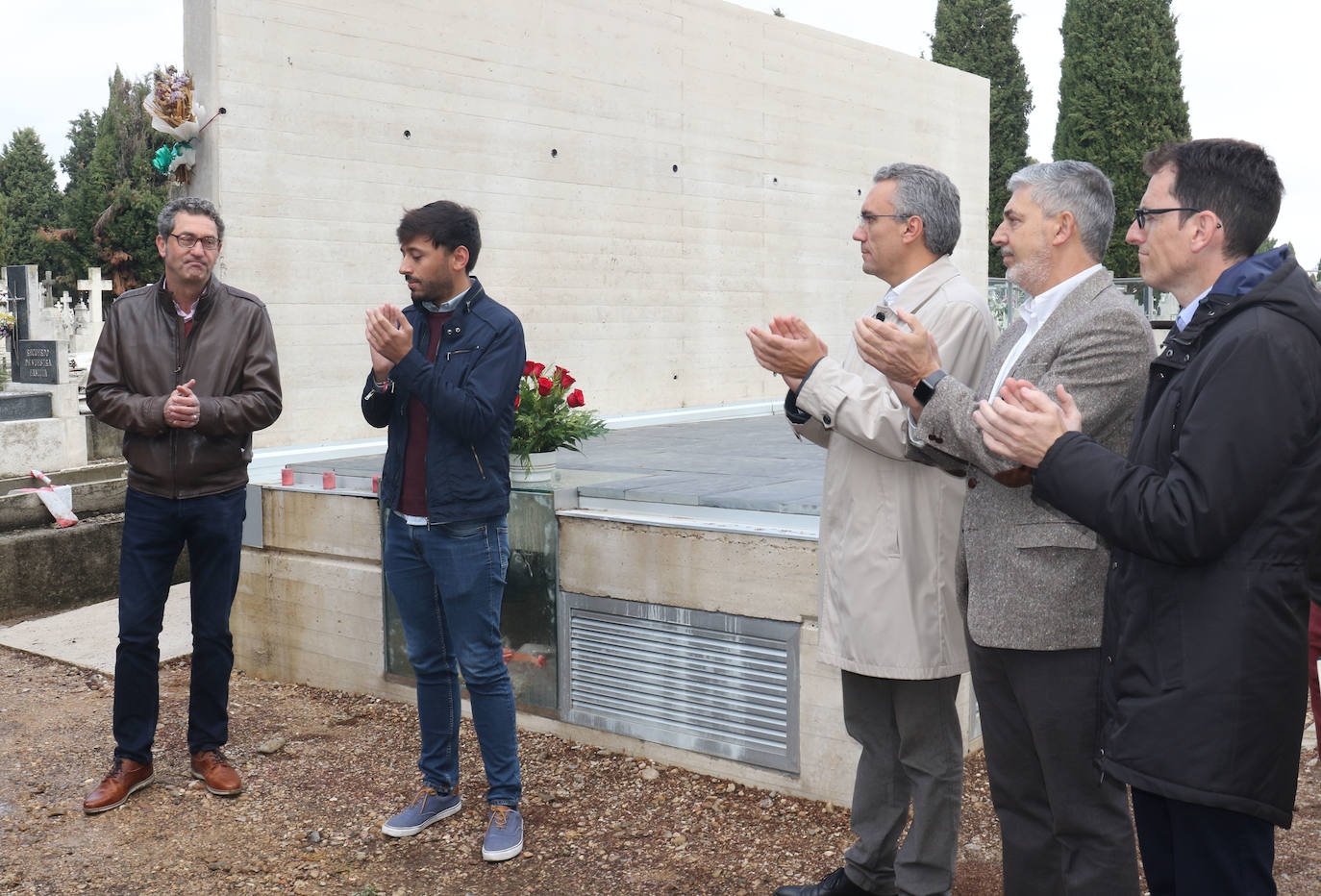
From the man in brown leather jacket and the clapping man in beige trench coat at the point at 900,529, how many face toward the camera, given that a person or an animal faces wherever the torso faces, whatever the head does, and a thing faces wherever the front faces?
1

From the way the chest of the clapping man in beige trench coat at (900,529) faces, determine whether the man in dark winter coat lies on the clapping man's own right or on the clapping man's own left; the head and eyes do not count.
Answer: on the clapping man's own left

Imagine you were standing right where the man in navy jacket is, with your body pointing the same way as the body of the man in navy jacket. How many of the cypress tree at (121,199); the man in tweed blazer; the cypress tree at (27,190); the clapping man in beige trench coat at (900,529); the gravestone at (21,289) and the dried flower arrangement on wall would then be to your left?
2

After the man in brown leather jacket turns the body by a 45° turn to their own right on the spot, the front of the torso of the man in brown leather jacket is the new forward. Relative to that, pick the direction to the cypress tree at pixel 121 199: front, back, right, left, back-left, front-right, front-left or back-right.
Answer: back-right

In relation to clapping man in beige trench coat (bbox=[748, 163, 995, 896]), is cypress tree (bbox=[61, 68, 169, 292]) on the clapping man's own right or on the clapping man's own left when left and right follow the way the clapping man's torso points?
on the clapping man's own right

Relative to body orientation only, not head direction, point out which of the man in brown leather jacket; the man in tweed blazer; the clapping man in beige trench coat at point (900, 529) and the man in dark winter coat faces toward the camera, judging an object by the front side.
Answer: the man in brown leather jacket

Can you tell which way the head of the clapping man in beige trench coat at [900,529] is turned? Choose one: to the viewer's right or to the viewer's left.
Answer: to the viewer's left

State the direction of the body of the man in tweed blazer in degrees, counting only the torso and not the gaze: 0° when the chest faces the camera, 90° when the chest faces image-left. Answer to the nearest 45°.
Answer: approximately 90°

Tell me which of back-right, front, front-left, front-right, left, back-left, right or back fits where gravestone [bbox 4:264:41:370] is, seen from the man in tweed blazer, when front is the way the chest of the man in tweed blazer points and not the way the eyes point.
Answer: front-right

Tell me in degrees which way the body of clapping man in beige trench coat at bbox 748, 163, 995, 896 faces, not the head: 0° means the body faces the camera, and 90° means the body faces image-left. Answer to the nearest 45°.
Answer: approximately 90°

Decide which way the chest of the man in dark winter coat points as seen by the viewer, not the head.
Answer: to the viewer's left

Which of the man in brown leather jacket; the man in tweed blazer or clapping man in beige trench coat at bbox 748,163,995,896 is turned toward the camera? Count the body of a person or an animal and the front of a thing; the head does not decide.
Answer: the man in brown leather jacket

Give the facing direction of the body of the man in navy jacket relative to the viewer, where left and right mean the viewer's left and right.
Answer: facing the viewer and to the left of the viewer
